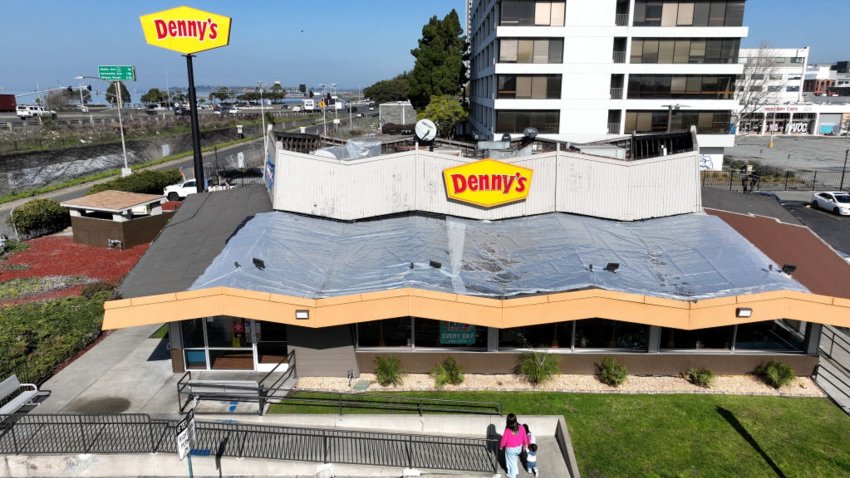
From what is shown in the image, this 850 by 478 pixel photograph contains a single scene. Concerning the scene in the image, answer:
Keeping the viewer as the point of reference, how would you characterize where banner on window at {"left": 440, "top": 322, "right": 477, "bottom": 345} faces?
facing the viewer

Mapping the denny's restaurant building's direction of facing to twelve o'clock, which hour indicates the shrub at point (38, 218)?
The shrub is roughly at 4 o'clock from the denny's restaurant building.

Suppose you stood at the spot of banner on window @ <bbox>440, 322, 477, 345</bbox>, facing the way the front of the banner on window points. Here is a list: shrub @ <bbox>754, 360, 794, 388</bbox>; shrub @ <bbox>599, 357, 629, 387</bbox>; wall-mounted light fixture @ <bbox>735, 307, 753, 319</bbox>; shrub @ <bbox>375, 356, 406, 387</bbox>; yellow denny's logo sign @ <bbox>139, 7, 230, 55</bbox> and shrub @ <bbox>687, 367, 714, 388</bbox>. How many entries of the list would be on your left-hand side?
4

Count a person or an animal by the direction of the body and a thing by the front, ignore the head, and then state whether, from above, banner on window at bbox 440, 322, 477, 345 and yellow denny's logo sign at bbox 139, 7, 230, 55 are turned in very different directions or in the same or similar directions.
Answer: same or similar directions

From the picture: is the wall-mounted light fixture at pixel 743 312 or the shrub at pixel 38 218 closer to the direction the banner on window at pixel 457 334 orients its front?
the wall-mounted light fixture

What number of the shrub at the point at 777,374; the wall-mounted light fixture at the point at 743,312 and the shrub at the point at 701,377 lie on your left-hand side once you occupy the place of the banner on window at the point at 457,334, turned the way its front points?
3

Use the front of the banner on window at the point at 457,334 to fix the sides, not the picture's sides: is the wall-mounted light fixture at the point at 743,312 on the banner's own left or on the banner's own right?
on the banner's own left

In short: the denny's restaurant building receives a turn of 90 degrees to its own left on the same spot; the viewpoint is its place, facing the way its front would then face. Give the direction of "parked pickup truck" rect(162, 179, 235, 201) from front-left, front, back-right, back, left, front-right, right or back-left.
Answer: back-left

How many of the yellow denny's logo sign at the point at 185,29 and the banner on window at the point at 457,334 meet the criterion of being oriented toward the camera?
2

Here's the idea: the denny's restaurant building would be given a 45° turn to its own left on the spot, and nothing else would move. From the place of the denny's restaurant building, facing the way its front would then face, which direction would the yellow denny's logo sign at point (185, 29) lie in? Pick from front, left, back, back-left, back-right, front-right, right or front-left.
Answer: back

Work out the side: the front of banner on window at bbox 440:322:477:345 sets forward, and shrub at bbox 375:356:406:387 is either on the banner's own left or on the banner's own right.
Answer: on the banner's own right

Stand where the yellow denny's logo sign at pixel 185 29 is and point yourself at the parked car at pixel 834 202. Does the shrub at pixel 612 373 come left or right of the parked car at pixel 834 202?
right

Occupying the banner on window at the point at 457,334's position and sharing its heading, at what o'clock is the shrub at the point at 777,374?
The shrub is roughly at 9 o'clock from the banner on window.

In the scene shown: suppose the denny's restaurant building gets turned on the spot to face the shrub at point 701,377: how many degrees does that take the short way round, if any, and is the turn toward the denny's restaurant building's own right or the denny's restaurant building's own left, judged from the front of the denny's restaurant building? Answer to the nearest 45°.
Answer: approximately 90° to the denny's restaurant building's own left

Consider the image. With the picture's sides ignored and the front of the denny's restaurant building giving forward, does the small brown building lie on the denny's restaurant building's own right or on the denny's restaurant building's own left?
on the denny's restaurant building's own right

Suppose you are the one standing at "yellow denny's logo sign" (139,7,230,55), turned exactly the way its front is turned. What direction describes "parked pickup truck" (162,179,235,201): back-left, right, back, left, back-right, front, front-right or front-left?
back
